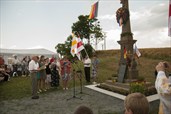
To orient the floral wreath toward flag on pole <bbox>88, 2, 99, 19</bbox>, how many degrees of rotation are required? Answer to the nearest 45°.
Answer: approximately 45° to its right

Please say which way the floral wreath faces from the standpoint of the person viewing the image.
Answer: facing the viewer and to the left of the viewer

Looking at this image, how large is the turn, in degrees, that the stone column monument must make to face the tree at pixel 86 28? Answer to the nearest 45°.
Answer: approximately 135° to its right
